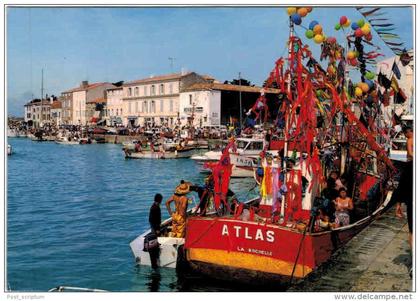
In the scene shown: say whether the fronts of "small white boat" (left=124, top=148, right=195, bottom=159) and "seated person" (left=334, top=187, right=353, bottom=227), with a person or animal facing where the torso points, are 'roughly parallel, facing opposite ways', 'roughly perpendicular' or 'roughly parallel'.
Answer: roughly perpendicular

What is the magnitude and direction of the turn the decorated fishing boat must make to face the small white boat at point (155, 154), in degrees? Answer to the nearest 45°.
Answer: approximately 45° to its left

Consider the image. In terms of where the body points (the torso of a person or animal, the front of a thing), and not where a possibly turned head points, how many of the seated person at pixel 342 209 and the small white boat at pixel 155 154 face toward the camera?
1

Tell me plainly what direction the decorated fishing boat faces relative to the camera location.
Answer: facing away from the viewer and to the right of the viewer
